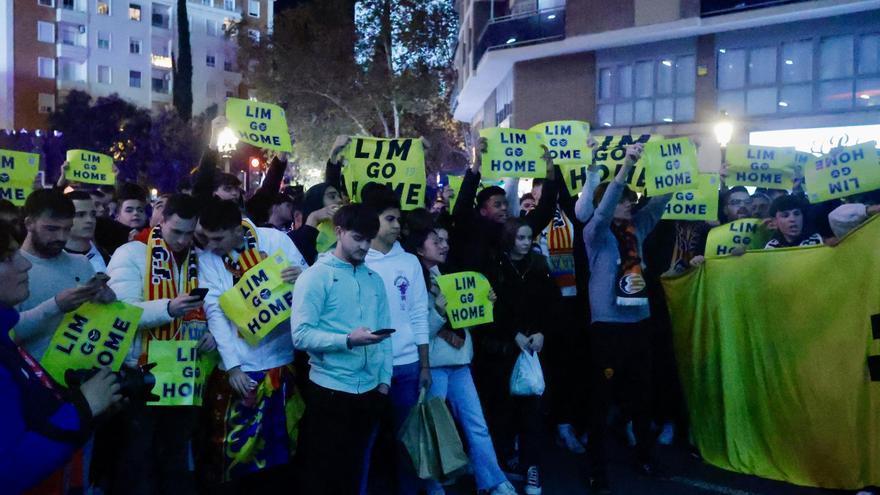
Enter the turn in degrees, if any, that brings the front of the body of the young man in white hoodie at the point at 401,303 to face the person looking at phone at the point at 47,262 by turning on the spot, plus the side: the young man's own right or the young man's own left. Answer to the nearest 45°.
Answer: approximately 135° to the young man's own right

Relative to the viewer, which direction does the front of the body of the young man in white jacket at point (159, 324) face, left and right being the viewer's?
facing the viewer and to the right of the viewer

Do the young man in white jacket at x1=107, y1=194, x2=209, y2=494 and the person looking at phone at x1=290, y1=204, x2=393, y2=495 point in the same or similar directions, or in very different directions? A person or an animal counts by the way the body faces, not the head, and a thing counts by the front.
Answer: same or similar directions

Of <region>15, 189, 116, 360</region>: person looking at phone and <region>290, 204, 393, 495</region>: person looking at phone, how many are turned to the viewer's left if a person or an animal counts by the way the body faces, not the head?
0

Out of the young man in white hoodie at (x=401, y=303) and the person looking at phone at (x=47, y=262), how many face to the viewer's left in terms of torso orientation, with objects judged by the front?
0

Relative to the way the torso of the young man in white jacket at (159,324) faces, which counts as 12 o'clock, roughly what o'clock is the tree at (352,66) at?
The tree is roughly at 8 o'clock from the young man in white jacket.

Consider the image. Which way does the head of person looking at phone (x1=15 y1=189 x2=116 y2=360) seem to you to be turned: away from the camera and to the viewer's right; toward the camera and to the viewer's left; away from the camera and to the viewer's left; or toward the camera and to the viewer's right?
toward the camera and to the viewer's right

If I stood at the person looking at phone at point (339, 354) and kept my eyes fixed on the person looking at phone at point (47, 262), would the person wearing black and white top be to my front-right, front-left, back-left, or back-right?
back-right

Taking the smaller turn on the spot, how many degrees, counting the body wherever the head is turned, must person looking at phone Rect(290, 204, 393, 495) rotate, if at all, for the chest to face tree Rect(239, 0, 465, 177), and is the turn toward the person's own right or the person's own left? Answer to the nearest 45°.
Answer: approximately 135° to the person's own left

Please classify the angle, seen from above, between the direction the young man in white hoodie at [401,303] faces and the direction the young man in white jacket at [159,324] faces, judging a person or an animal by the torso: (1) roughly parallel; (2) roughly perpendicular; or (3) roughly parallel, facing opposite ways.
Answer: roughly parallel

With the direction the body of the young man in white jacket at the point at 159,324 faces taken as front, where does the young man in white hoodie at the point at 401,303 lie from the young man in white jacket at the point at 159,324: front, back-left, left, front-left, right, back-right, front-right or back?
front-left

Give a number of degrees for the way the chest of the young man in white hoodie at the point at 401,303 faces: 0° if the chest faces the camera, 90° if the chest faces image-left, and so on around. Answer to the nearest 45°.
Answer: approximately 315°

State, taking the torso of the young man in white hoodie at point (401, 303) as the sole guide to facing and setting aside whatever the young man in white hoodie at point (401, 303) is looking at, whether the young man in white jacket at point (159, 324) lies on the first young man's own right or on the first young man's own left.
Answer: on the first young man's own right
